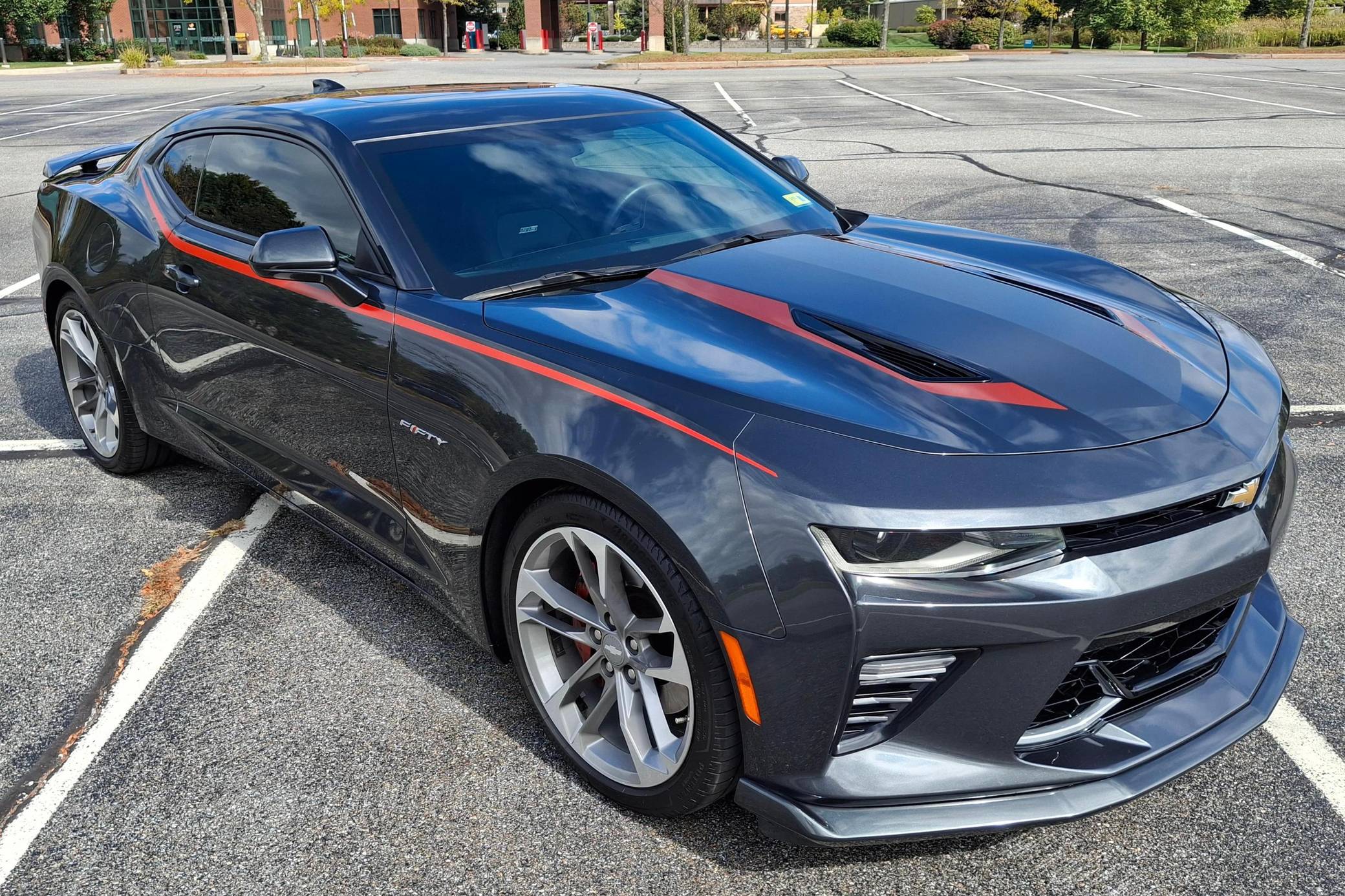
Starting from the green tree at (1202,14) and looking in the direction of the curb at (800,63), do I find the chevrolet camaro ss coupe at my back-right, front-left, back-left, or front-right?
front-left

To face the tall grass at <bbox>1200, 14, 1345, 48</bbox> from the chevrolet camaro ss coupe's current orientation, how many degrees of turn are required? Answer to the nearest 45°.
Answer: approximately 90° to its left

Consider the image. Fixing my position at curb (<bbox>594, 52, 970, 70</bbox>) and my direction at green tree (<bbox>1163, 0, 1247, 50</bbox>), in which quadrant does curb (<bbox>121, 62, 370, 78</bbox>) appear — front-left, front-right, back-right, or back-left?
back-left

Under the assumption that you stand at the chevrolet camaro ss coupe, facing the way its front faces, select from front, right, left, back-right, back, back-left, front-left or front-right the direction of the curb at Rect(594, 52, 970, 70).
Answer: back-left

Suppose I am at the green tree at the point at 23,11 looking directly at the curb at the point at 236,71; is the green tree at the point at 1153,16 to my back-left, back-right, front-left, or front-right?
front-left

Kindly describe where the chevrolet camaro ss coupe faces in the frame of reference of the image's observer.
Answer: facing the viewer and to the right of the viewer

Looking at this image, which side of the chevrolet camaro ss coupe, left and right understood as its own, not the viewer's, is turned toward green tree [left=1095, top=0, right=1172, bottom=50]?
left

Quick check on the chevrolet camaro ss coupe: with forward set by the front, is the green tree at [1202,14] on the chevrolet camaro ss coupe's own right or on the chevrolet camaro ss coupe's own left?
on the chevrolet camaro ss coupe's own left

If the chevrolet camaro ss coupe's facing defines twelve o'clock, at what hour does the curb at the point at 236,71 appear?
The curb is roughly at 7 o'clock from the chevrolet camaro ss coupe.

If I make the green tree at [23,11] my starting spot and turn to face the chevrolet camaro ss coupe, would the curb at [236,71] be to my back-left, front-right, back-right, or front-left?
front-left
